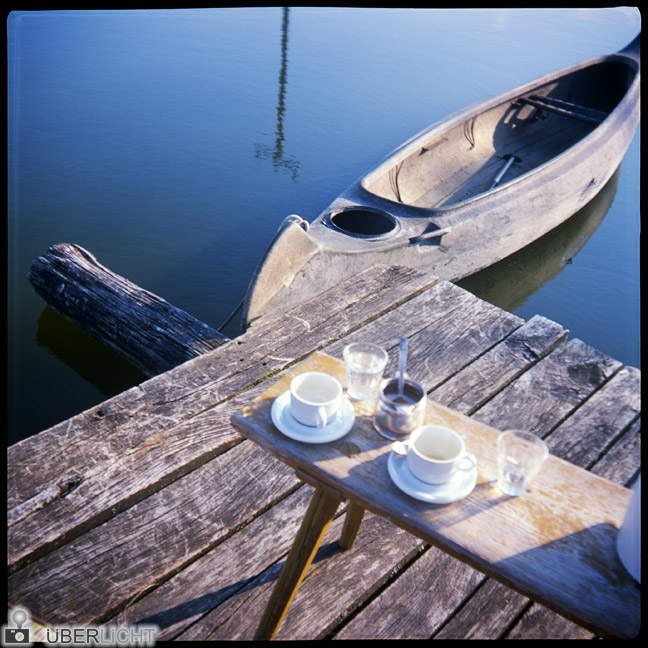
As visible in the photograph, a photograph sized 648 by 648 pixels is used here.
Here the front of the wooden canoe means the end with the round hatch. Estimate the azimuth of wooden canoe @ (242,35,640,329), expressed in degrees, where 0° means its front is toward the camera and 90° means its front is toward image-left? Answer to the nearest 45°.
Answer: approximately 45°
